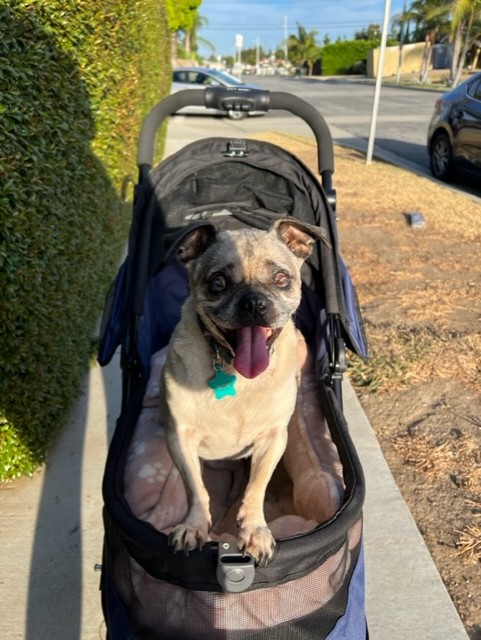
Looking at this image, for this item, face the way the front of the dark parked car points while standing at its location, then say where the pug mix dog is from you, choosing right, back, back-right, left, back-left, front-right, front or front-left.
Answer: front-right

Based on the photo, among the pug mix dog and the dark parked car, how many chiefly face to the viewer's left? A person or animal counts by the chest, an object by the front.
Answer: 0

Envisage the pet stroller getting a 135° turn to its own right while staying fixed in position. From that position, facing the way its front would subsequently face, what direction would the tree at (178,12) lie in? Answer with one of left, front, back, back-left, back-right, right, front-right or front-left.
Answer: front-right

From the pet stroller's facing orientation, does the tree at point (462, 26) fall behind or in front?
behind

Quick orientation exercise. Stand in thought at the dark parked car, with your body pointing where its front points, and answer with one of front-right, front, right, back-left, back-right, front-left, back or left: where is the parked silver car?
back

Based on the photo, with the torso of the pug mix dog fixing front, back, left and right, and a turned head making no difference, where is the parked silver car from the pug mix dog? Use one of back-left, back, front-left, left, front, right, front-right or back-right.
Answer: back

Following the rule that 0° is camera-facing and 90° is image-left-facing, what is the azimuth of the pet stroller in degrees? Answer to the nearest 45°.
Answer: approximately 0°

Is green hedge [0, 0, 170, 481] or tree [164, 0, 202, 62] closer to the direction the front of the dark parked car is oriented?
the green hedge

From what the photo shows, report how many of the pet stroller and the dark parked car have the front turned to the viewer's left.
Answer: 0
